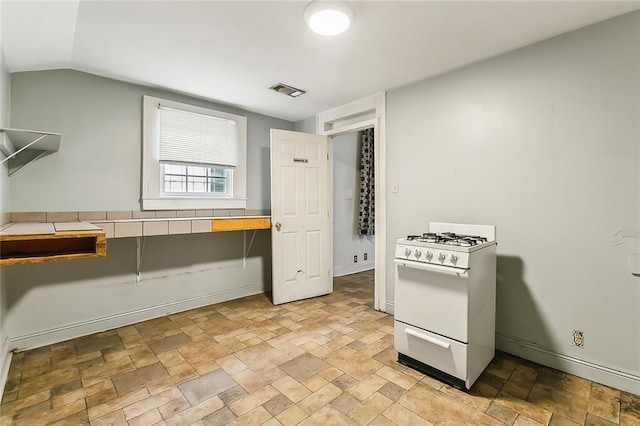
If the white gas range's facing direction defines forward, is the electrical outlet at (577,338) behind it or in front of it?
behind

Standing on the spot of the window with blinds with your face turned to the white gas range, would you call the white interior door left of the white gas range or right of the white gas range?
left

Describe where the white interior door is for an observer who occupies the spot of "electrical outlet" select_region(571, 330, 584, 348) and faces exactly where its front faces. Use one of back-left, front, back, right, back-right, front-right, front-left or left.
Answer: right

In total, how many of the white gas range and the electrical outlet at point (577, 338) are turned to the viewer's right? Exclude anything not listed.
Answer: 0

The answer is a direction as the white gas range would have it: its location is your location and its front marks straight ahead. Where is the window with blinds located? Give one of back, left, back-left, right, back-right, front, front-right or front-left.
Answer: front-right

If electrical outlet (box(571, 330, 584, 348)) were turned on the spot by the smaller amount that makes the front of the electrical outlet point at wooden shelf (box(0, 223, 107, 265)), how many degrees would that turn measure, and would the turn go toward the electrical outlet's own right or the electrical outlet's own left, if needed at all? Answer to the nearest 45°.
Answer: approximately 45° to the electrical outlet's own right

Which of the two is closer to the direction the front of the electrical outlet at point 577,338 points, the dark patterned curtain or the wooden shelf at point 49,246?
the wooden shelf

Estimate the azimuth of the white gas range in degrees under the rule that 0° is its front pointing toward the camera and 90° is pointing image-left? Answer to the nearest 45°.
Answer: approximately 45°

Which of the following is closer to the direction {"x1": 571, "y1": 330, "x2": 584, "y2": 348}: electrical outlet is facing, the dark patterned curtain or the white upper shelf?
the white upper shelf

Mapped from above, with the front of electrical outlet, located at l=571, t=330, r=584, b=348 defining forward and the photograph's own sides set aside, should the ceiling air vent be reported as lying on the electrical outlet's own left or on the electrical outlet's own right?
on the electrical outlet's own right
